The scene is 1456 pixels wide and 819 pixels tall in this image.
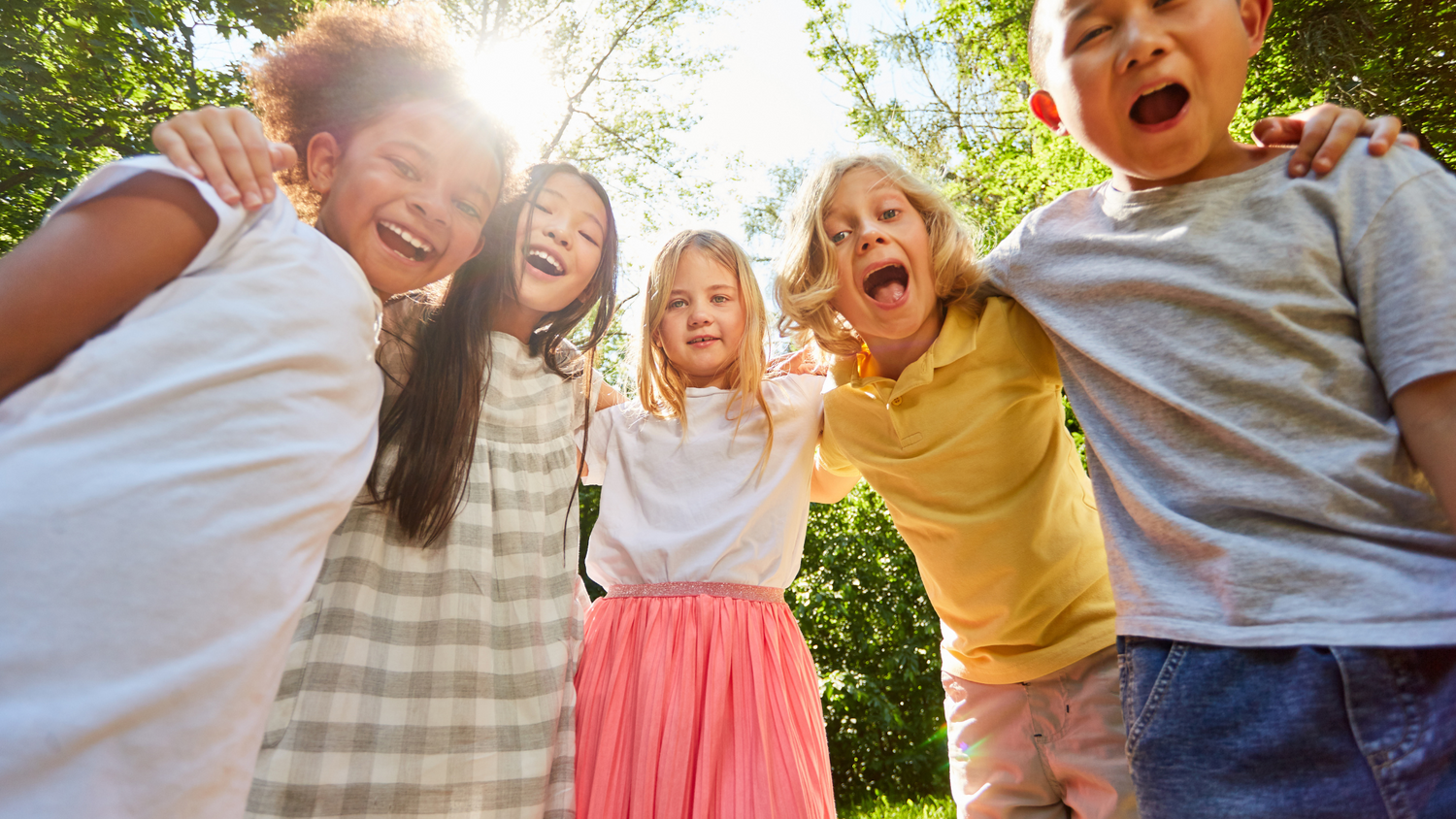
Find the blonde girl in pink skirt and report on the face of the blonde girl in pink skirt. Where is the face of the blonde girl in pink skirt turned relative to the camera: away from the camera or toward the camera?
toward the camera

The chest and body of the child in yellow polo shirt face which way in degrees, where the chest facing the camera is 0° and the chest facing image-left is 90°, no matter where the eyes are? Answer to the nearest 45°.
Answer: approximately 0°

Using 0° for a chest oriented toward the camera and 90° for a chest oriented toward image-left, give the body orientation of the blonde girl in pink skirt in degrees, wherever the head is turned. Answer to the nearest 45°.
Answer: approximately 0°

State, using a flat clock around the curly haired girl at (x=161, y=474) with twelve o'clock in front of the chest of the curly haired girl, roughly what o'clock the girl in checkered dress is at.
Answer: The girl in checkered dress is roughly at 9 o'clock from the curly haired girl.

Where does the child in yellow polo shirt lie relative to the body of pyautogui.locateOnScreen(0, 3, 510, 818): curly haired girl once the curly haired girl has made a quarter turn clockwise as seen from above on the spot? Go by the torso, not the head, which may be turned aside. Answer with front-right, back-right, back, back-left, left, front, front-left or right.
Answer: back-left

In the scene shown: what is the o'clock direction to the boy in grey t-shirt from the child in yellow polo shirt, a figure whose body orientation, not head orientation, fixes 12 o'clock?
The boy in grey t-shirt is roughly at 11 o'clock from the child in yellow polo shirt.

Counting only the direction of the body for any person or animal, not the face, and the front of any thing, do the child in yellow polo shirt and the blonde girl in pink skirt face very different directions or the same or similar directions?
same or similar directions

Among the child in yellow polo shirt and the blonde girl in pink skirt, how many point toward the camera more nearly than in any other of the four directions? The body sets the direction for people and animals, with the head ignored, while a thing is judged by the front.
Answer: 2

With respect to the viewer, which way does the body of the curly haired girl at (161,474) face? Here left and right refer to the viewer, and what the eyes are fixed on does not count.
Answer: facing the viewer and to the right of the viewer

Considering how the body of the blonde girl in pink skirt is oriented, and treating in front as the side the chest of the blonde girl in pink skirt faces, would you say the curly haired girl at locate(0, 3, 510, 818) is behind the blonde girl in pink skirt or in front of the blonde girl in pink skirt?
in front

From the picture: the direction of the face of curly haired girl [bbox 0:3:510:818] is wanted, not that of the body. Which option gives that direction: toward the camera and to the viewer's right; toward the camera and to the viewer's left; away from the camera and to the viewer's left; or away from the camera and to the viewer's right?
toward the camera and to the viewer's right

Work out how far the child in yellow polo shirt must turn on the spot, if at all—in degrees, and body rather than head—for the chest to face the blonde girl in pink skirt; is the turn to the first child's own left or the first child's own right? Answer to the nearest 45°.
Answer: approximately 90° to the first child's own right

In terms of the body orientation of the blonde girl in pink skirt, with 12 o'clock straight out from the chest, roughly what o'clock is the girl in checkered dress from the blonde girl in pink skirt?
The girl in checkered dress is roughly at 2 o'clock from the blonde girl in pink skirt.

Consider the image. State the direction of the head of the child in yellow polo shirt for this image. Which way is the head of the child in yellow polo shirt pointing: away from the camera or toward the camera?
toward the camera

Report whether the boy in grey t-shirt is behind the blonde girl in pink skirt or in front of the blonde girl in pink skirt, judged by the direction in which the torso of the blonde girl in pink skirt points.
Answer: in front
